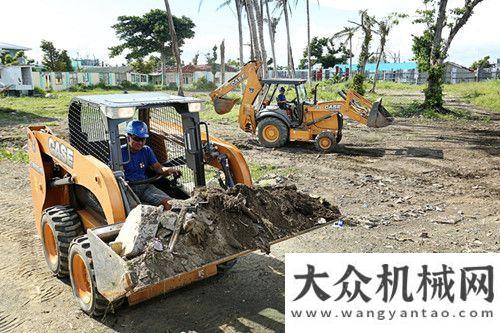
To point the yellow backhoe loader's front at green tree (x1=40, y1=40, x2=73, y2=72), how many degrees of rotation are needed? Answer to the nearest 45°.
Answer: approximately 135° to its left

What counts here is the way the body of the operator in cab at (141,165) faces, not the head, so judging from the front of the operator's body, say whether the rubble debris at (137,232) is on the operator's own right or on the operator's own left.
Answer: on the operator's own right

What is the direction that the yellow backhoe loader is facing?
to the viewer's right

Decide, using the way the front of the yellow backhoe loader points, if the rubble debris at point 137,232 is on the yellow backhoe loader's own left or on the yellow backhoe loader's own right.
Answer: on the yellow backhoe loader's own right

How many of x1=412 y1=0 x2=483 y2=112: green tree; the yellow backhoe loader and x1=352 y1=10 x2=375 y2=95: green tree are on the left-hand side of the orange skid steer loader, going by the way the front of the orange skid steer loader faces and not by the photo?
3

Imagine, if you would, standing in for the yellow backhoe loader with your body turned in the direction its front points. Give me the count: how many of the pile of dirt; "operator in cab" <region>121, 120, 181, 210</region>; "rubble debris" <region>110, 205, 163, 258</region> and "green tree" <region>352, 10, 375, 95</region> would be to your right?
3

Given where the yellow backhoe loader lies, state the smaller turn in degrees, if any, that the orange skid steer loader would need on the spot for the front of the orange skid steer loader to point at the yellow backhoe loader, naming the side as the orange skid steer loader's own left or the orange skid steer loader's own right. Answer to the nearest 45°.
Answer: approximately 90° to the orange skid steer loader's own left

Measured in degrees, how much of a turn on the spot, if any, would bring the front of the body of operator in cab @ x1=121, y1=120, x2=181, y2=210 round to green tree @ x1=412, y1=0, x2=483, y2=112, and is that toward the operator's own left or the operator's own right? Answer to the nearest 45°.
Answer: approximately 90° to the operator's own left

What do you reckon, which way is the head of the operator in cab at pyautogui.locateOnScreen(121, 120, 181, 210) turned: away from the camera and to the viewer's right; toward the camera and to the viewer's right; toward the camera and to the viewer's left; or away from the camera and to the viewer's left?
toward the camera and to the viewer's right

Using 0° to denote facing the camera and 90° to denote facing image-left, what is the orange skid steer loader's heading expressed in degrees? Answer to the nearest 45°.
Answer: approximately 315°

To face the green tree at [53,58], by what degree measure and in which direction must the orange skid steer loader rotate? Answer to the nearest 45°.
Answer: approximately 135° to its left

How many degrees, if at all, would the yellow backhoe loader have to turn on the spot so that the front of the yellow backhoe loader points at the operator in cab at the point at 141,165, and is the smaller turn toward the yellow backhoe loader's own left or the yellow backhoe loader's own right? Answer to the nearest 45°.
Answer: approximately 90° to the yellow backhoe loader's own right

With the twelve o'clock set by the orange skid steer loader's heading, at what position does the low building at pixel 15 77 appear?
The low building is roughly at 7 o'clock from the orange skid steer loader.

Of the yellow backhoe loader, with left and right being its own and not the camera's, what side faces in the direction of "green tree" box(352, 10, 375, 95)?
left
